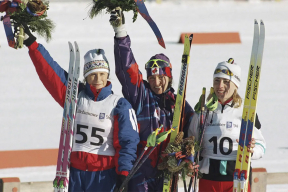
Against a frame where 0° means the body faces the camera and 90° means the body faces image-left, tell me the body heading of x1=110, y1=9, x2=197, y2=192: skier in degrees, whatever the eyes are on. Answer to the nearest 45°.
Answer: approximately 0°

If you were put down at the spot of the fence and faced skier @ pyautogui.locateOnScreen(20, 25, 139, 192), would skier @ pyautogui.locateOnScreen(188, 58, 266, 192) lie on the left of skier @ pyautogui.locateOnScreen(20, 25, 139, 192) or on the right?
left

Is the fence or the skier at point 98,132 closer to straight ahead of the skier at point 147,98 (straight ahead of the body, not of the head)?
the skier

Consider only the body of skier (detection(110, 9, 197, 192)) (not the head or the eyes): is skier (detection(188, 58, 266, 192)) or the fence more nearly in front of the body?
the skier

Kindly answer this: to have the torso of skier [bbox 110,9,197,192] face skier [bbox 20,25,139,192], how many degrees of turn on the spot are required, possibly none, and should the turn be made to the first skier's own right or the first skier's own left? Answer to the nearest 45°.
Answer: approximately 45° to the first skier's own right

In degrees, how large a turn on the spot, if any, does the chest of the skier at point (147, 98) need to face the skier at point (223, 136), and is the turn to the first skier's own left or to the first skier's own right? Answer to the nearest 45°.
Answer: approximately 90° to the first skier's own left
